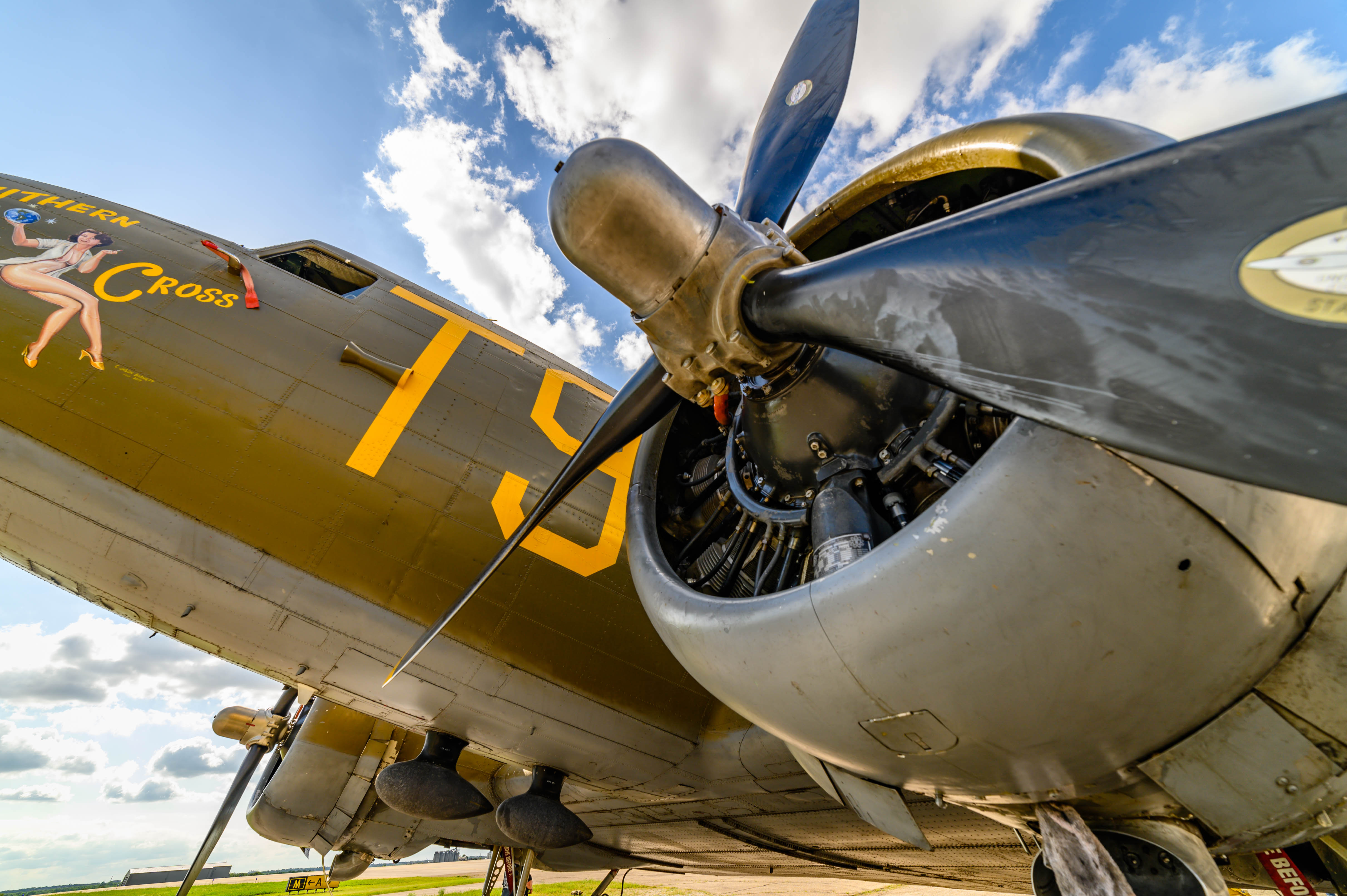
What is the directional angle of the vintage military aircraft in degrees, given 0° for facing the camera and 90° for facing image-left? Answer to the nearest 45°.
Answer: approximately 45°
